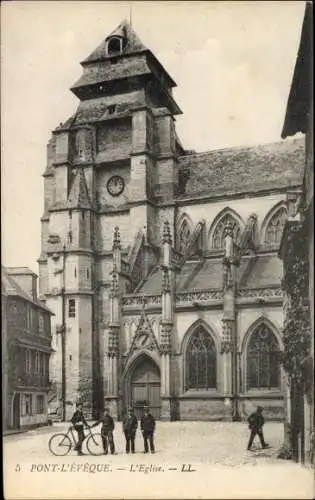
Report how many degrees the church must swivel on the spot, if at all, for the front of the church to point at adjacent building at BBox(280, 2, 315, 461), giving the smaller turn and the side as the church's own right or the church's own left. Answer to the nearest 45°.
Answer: approximately 90° to the church's own left

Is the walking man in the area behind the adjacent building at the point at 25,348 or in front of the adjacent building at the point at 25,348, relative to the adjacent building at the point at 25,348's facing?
in front

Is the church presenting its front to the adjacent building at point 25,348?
no

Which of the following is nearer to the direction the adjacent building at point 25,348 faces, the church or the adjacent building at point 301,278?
the adjacent building

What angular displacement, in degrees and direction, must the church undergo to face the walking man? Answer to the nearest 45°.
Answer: approximately 90° to its left

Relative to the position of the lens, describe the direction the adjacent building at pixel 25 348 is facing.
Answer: facing the viewer and to the right of the viewer
